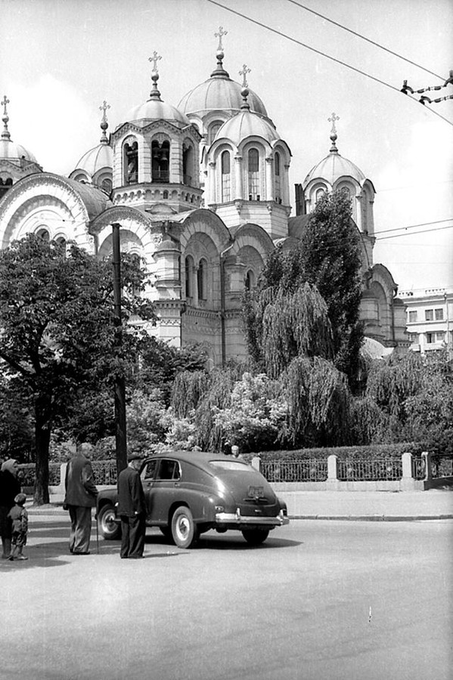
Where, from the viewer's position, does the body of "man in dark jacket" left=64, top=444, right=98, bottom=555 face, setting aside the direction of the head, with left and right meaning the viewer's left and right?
facing away from the viewer and to the right of the viewer

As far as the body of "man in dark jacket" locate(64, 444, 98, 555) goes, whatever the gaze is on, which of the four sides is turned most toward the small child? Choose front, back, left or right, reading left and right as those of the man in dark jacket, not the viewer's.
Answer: back

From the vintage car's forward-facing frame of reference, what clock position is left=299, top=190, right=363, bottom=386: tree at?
The tree is roughly at 2 o'clock from the vintage car.

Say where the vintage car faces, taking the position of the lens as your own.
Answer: facing away from the viewer and to the left of the viewer

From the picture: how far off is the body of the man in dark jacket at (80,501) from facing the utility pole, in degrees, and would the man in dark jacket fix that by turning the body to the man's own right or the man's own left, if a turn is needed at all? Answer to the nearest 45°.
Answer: approximately 45° to the man's own left

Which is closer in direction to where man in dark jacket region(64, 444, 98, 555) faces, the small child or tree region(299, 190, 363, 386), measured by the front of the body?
the tree

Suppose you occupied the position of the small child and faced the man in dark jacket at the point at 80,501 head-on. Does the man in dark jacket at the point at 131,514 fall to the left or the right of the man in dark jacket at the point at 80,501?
right

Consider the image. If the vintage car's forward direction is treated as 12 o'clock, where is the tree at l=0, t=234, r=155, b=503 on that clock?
The tree is roughly at 1 o'clock from the vintage car.

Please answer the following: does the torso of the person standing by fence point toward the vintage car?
yes

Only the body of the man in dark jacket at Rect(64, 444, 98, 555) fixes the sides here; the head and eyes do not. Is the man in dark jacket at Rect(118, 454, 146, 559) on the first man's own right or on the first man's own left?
on the first man's own right
